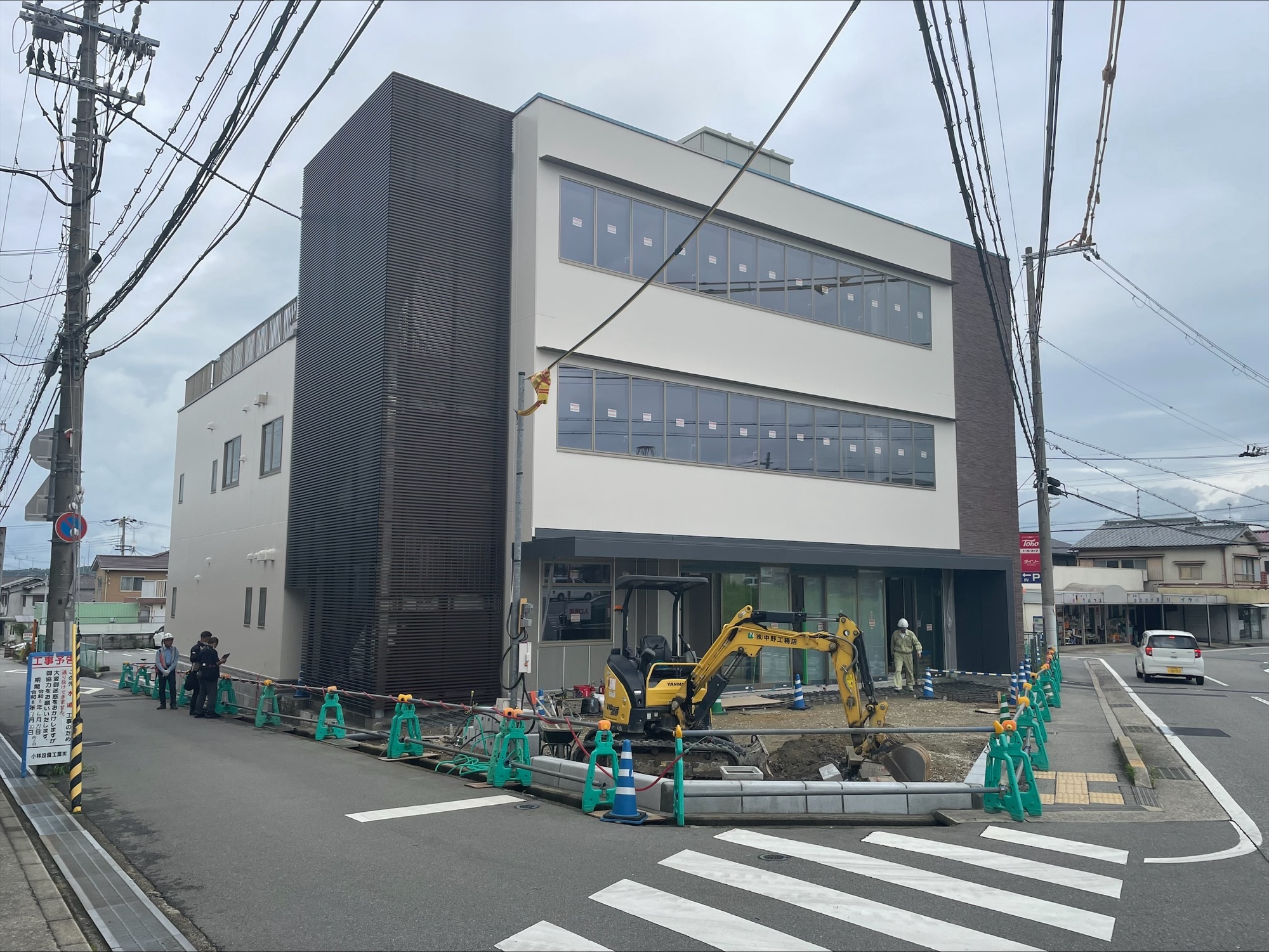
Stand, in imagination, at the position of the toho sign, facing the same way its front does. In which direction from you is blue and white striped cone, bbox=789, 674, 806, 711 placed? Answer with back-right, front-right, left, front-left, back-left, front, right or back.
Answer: front-right

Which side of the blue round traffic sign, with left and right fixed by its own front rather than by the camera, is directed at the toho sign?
left

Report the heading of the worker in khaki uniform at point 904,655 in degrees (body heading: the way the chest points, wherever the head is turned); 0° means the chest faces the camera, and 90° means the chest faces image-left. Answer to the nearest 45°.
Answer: approximately 0°

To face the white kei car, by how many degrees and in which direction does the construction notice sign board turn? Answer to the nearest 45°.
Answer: approximately 90° to its left

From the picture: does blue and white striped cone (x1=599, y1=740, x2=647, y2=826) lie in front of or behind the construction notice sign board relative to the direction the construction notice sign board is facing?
in front

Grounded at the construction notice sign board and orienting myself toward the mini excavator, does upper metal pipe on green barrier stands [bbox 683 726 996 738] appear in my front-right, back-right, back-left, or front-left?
front-right

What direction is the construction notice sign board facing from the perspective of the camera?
toward the camera

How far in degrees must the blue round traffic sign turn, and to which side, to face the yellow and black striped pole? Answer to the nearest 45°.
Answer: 0° — it already faces it

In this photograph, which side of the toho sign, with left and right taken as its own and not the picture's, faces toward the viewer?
front
